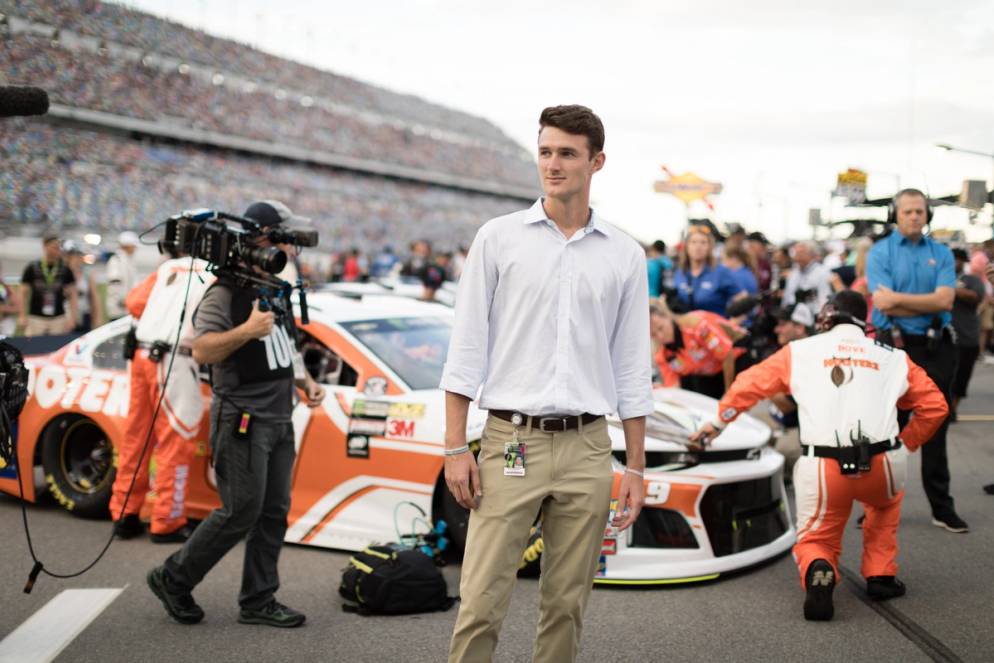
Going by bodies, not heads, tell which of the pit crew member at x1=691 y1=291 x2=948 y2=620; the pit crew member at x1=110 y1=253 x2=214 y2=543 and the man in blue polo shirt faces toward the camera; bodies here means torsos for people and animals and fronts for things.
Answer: the man in blue polo shirt

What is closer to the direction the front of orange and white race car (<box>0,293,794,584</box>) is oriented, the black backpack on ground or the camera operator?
the black backpack on ground

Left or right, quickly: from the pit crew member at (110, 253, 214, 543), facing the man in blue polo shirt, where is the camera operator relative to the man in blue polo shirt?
right

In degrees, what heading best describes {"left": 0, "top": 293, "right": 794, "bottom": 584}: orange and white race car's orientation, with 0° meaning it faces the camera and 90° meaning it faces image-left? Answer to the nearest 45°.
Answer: approximately 315°

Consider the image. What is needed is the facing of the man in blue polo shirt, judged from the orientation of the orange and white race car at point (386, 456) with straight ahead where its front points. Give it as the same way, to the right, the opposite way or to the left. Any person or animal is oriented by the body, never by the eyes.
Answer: to the right

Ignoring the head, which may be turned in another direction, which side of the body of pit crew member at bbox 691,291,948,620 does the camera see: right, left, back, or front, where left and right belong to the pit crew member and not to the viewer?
back

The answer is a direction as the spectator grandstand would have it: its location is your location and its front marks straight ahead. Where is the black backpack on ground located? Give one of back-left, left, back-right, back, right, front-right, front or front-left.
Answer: front-right

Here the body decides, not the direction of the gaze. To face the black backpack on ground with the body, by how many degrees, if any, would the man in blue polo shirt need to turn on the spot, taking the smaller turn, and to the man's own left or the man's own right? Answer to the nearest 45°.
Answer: approximately 45° to the man's own right

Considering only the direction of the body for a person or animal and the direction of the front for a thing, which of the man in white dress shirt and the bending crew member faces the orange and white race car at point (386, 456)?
the bending crew member
